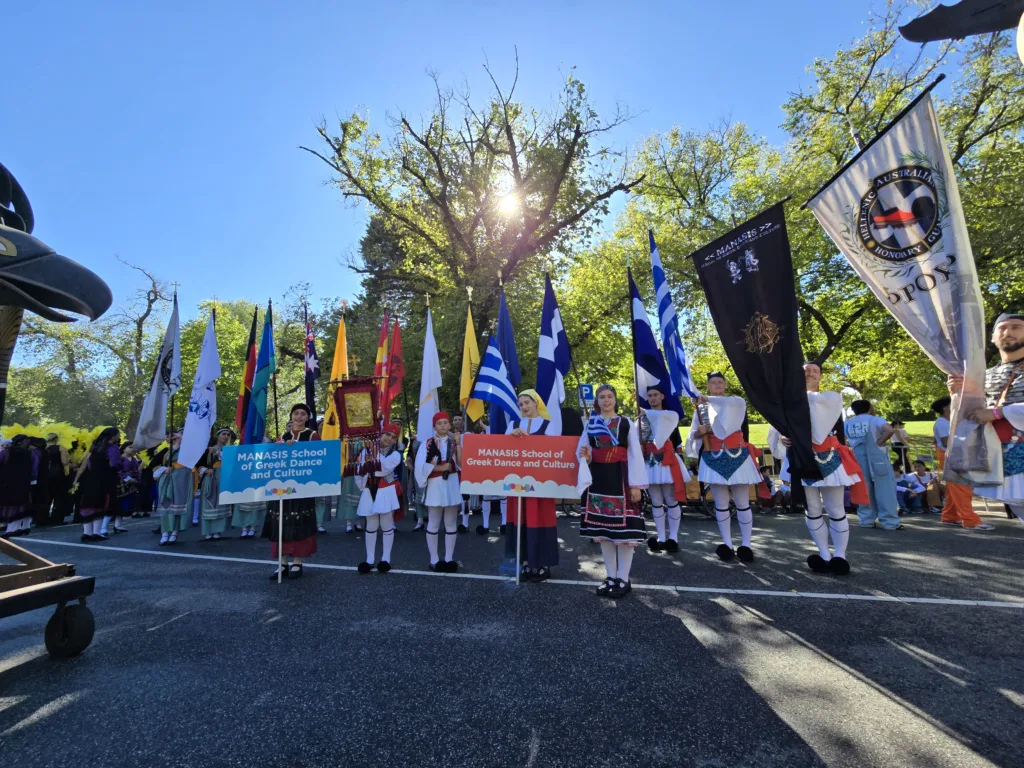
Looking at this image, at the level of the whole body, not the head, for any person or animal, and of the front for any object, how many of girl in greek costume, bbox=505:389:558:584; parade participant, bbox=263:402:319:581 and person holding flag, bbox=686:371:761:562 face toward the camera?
3

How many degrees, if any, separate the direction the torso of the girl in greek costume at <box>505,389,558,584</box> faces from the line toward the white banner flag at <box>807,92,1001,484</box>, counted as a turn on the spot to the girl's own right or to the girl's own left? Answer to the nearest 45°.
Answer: approximately 45° to the girl's own left

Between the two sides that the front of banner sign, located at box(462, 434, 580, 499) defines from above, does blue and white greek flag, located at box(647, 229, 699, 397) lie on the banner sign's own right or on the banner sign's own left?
on the banner sign's own left

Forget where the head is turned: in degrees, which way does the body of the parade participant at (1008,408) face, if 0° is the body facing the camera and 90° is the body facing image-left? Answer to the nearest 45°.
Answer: approximately 45°

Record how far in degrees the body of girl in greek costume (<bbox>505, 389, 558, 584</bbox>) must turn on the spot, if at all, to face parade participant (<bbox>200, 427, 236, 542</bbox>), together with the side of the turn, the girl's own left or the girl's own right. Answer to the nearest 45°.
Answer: approximately 135° to the girl's own right

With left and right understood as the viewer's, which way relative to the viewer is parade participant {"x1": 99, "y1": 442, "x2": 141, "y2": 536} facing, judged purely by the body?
facing the viewer and to the right of the viewer

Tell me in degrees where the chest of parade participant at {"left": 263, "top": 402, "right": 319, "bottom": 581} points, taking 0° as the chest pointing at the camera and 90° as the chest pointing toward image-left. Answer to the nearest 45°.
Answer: approximately 0°

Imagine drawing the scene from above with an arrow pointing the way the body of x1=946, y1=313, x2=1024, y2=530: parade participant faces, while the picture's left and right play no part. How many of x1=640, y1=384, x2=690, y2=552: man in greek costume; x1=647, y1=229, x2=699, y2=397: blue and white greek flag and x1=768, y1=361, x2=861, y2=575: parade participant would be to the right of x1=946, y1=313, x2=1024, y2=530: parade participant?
3

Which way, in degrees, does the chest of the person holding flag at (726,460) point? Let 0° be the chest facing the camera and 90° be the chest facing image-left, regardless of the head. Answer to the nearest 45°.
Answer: approximately 0°
